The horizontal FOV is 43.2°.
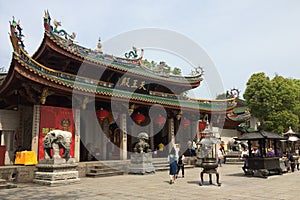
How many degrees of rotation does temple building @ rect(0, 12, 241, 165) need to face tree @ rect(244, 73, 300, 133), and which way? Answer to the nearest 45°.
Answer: approximately 90° to its left

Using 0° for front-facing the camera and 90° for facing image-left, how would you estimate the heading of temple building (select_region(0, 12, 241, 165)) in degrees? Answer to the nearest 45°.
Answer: approximately 315°
